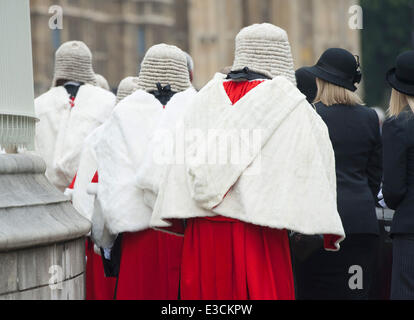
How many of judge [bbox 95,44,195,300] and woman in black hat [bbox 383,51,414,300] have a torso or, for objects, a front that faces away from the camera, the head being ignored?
2

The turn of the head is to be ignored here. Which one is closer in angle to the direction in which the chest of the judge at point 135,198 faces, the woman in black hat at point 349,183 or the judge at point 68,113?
the judge

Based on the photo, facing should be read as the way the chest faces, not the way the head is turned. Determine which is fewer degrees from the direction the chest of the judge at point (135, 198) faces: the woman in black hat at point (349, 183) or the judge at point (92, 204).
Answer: the judge

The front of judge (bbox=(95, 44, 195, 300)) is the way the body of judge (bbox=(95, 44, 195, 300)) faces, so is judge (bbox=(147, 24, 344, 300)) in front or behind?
behind

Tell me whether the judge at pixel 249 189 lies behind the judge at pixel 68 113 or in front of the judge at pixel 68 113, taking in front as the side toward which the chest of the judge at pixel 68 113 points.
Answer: behind

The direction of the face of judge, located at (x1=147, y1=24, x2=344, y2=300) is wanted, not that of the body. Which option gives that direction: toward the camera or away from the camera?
away from the camera

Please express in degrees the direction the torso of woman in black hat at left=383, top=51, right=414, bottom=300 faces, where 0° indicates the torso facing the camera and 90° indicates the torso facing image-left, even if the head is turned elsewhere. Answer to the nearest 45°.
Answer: approximately 180°

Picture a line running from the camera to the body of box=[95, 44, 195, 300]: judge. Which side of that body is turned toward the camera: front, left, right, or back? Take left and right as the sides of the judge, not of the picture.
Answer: back

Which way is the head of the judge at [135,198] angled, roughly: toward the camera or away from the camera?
away from the camera

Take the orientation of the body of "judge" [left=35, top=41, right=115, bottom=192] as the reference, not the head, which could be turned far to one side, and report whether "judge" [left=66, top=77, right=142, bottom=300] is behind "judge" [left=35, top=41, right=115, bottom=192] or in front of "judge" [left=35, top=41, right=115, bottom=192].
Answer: behind

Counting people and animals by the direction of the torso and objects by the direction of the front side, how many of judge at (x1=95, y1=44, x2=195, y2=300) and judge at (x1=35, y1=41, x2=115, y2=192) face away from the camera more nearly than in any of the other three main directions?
2

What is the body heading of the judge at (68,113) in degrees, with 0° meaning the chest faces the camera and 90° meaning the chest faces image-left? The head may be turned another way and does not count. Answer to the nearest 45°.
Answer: approximately 180°
